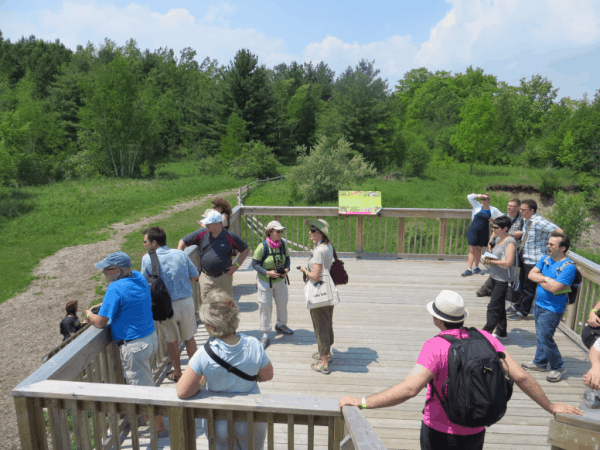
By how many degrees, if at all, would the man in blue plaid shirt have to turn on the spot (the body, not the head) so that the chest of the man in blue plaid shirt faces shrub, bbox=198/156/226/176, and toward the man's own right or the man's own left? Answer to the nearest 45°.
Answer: approximately 45° to the man's own right

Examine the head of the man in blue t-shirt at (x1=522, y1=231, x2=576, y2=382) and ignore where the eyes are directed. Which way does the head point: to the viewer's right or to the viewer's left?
to the viewer's left

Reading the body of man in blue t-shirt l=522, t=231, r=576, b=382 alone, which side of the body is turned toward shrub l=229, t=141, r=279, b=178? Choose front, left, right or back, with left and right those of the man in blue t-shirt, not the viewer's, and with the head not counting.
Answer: right

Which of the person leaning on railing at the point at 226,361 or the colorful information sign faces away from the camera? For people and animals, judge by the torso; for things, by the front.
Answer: the person leaning on railing

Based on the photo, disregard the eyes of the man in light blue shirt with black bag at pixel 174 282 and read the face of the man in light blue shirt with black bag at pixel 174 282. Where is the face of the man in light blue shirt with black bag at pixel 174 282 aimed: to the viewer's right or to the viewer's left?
to the viewer's left

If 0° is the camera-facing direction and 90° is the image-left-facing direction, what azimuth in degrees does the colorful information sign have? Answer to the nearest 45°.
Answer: approximately 0°

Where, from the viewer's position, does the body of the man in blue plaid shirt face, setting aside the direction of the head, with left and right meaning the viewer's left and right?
facing to the left of the viewer

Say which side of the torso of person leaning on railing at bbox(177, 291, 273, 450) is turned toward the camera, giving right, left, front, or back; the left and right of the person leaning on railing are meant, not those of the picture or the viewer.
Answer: back

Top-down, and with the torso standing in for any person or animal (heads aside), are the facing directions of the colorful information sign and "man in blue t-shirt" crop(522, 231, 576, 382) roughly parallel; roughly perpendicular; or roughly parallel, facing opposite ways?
roughly perpendicular

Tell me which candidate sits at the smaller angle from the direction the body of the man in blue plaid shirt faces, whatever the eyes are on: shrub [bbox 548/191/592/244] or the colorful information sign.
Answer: the colorful information sign
